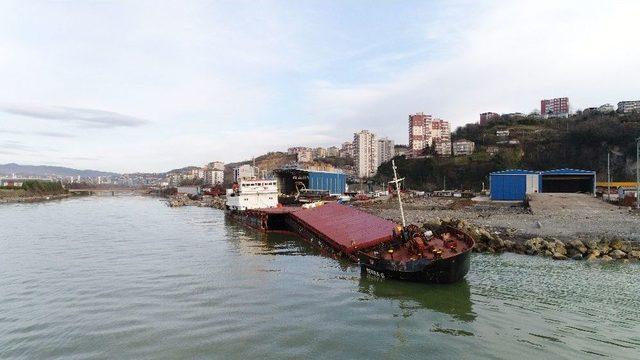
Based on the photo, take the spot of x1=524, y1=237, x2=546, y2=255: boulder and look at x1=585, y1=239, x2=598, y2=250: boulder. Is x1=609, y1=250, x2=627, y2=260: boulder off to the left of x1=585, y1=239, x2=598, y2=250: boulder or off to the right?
right

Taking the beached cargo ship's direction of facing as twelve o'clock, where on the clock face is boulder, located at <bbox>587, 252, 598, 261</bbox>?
The boulder is roughly at 10 o'clock from the beached cargo ship.

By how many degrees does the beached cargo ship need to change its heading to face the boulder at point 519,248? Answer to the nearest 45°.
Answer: approximately 90° to its left

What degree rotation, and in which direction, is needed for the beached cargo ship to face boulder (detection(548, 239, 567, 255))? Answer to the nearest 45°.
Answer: approximately 90° to its left

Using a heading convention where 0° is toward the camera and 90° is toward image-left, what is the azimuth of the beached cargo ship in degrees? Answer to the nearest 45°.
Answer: approximately 315°

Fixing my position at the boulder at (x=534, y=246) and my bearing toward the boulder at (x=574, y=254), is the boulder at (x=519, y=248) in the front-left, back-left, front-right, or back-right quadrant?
back-right

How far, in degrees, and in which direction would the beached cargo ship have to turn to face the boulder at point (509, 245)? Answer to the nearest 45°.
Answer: approximately 90° to its left

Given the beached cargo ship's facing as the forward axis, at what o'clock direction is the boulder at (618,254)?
The boulder is roughly at 10 o'clock from the beached cargo ship.

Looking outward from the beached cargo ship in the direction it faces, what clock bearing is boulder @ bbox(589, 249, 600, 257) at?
The boulder is roughly at 10 o'clock from the beached cargo ship.

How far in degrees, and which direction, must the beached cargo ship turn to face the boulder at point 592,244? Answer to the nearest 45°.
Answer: approximately 90° to its left
